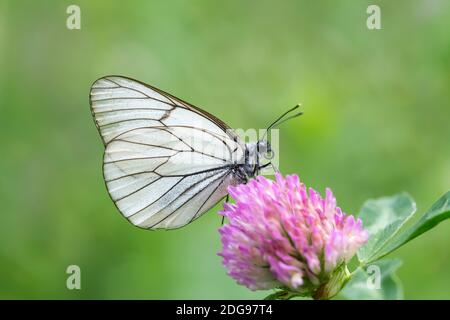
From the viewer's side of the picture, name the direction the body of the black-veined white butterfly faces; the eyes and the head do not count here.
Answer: to the viewer's right
